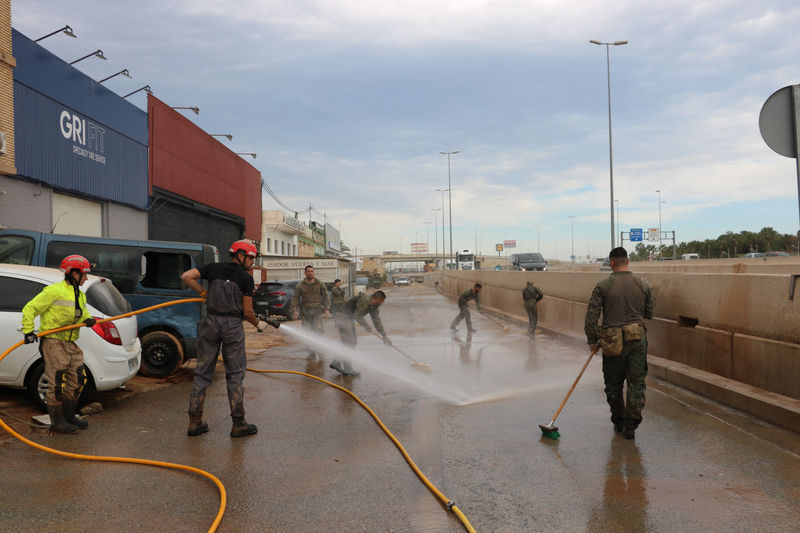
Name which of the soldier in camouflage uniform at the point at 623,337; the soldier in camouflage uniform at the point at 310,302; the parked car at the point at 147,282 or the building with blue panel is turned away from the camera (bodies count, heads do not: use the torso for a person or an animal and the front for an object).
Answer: the soldier in camouflage uniform at the point at 623,337

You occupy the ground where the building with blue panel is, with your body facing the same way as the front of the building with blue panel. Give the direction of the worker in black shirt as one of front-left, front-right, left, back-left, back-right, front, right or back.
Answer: front-right

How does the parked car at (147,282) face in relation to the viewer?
to the viewer's left

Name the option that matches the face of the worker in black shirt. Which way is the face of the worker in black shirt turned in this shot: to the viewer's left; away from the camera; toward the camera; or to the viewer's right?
to the viewer's right

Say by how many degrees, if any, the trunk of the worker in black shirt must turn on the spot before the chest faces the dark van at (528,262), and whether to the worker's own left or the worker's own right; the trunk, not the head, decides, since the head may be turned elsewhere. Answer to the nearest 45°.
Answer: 0° — they already face it

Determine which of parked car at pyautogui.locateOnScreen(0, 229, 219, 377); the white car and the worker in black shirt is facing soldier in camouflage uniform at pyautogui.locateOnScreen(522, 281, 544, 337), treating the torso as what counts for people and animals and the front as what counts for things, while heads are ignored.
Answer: the worker in black shirt

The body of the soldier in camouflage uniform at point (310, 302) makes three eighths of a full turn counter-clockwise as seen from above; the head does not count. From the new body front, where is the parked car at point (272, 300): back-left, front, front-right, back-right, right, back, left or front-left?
front-left

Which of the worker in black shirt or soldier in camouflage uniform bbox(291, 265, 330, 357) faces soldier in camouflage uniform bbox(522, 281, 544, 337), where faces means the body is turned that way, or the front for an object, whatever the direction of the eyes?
the worker in black shirt
